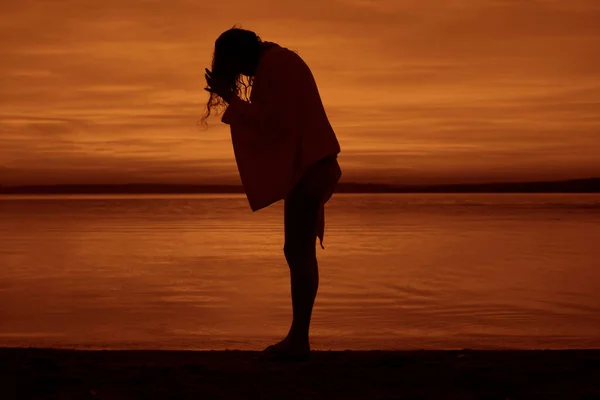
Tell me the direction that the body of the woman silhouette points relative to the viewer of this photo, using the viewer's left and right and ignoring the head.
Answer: facing to the left of the viewer
